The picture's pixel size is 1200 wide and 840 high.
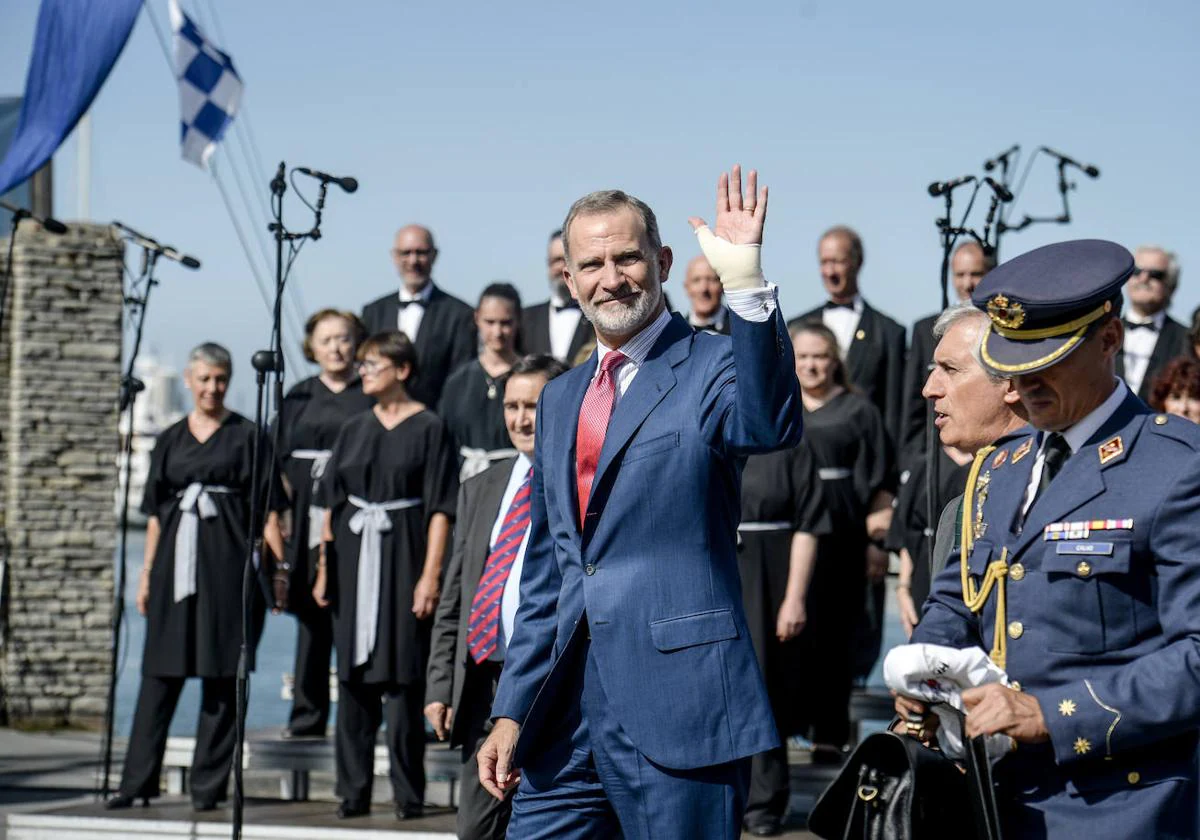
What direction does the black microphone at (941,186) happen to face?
to the viewer's left

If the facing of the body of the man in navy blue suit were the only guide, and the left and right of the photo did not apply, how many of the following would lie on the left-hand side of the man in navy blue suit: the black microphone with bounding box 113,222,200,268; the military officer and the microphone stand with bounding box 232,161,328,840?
1

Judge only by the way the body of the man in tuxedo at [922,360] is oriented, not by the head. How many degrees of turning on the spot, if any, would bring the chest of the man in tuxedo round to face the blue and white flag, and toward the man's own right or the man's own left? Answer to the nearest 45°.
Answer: approximately 90° to the man's own right

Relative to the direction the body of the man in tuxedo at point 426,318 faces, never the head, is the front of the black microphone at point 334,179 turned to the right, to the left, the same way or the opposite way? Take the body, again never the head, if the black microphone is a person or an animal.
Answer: to the left

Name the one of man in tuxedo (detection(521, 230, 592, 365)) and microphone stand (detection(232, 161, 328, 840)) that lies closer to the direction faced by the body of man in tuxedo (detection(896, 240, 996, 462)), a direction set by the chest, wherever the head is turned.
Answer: the microphone stand

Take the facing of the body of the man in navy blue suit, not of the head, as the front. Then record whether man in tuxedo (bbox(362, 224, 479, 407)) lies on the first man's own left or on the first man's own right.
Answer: on the first man's own right

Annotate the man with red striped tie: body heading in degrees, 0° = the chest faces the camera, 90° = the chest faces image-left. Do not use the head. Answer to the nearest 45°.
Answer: approximately 315°

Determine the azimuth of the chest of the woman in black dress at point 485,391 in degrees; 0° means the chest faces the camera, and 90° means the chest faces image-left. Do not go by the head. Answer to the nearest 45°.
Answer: approximately 0°
